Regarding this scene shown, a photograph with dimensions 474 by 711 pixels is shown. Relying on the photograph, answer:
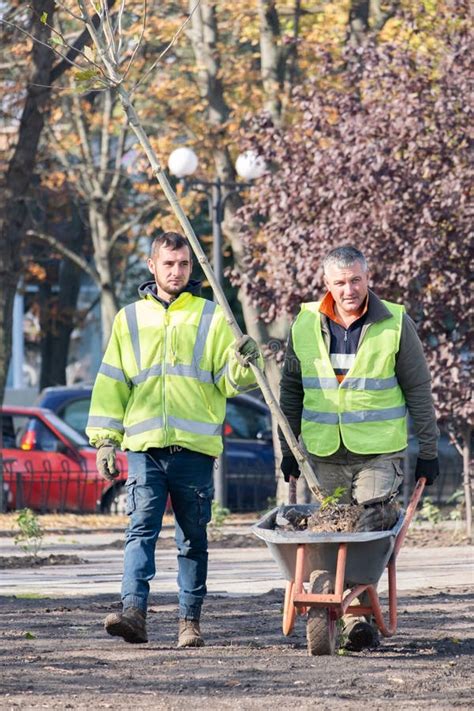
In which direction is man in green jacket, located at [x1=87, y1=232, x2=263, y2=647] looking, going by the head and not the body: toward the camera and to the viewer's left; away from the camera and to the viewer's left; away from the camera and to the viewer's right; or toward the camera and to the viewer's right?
toward the camera and to the viewer's right

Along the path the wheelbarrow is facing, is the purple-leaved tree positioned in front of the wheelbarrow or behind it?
behind

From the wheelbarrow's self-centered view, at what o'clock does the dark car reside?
The dark car is roughly at 6 o'clock from the wheelbarrow.

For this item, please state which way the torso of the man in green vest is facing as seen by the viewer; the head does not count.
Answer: toward the camera

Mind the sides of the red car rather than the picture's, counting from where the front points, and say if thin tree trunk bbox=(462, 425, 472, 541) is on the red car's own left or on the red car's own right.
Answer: on the red car's own right

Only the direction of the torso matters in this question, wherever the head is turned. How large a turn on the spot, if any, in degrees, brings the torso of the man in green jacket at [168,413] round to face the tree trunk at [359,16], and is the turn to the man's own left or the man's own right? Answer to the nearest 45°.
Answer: approximately 180°

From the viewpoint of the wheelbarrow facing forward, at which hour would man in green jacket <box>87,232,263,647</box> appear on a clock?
The man in green jacket is roughly at 4 o'clock from the wheelbarrow.

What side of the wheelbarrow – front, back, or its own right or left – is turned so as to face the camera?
front

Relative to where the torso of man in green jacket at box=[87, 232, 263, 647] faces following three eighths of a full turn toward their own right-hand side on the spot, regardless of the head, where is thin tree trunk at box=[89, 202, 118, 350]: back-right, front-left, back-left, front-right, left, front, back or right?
front-right

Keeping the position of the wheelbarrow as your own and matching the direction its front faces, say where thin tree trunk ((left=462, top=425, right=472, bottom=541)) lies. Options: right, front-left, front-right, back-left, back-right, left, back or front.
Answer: back
